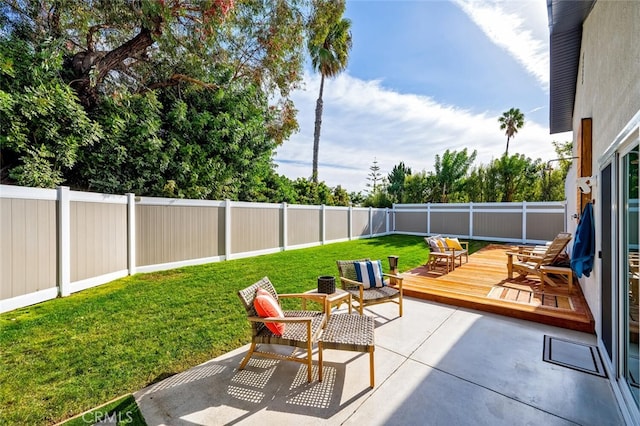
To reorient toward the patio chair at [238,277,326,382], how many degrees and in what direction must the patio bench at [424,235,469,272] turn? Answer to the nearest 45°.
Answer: approximately 45° to its right

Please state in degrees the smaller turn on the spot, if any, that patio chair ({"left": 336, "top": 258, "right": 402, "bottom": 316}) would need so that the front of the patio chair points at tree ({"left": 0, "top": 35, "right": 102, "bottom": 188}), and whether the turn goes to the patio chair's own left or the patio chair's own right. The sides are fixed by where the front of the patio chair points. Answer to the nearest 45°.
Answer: approximately 135° to the patio chair's own right

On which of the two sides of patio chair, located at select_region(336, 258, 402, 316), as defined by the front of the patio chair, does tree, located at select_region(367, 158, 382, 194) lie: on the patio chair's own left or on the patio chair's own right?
on the patio chair's own left

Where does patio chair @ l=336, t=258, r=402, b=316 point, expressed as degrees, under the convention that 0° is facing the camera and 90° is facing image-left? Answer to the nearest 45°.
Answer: approximately 315°

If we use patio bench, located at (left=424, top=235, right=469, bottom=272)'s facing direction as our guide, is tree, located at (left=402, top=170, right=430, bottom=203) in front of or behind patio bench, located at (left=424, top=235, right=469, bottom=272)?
behind

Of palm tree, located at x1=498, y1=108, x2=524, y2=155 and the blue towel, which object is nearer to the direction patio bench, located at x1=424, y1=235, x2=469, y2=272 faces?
the blue towel

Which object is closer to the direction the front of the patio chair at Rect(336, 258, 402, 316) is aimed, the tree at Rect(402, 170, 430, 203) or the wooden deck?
the wooden deck

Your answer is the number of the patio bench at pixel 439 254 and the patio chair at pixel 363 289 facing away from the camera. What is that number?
0
